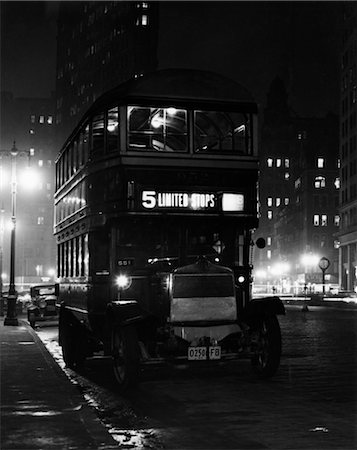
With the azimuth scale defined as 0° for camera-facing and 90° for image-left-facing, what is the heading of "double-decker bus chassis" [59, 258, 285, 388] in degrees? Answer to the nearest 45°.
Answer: approximately 315°

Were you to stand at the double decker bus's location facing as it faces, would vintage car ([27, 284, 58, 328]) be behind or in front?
behind

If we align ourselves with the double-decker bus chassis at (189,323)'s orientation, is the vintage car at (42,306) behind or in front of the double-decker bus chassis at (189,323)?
behind

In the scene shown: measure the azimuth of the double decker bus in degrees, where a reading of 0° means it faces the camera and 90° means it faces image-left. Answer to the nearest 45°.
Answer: approximately 315°
